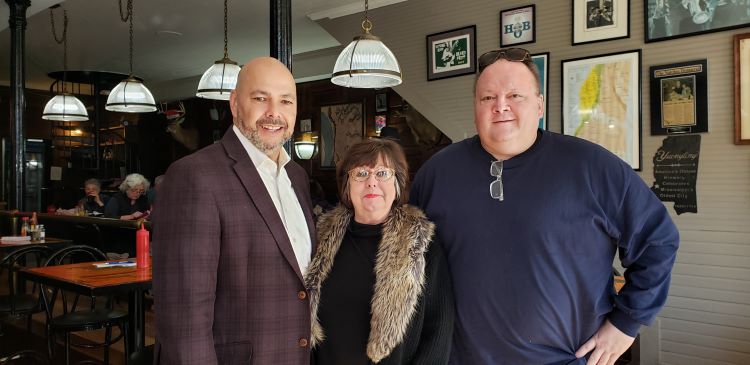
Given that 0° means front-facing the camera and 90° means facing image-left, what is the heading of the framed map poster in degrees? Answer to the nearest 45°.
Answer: approximately 45°

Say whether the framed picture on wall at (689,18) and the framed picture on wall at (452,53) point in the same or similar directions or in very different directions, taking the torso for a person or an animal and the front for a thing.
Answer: same or similar directions

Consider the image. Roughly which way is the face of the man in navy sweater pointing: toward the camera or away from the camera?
toward the camera

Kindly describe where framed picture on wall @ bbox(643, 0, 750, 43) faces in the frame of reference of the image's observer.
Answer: facing the viewer and to the left of the viewer

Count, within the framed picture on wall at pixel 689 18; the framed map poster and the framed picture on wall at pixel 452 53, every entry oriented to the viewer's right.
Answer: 0

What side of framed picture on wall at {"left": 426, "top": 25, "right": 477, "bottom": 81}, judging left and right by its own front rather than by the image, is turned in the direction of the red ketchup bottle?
front

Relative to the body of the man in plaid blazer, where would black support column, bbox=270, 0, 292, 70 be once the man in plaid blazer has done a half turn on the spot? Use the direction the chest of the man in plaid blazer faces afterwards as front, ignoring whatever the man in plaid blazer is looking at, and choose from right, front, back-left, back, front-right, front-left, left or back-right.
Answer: front-right

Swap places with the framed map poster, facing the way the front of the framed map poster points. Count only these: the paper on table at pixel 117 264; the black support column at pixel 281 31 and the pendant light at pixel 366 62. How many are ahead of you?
3

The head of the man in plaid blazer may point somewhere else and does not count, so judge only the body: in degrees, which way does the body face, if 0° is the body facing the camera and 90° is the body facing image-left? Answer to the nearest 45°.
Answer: approximately 315°

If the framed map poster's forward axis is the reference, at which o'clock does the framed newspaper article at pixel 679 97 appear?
The framed newspaper article is roughly at 8 o'clock from the framed map poster.

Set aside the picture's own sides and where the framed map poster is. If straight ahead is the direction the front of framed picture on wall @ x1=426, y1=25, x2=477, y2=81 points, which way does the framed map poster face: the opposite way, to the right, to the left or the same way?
the same way

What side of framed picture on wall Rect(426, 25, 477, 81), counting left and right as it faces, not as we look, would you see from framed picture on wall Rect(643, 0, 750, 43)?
left

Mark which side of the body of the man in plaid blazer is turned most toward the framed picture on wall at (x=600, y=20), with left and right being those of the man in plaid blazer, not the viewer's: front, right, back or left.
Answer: left

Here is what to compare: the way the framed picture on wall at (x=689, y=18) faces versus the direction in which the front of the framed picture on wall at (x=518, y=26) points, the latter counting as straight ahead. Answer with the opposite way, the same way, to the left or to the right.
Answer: the same way

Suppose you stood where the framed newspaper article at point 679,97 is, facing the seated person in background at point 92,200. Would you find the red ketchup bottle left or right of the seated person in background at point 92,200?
left

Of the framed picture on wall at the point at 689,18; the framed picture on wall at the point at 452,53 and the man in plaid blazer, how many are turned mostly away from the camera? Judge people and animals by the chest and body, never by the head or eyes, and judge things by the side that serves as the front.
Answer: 0

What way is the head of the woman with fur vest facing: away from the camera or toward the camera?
toward the camera

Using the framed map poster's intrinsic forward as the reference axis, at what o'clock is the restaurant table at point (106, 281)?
The restaurant table is roughly at 12 o'clock from the framed map poster.

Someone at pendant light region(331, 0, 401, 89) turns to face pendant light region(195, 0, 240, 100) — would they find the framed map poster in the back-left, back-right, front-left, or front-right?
back-right
